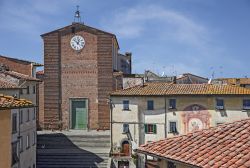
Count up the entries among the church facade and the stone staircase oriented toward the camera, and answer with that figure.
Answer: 2

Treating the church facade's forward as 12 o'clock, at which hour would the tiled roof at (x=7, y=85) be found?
The tiled roof is roughly at 1 o'clock from the church facade.

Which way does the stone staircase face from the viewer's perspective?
toward the camera

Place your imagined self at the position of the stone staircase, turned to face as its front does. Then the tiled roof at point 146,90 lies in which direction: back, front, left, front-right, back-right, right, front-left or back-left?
left

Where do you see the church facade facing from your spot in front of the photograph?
facing the viewer

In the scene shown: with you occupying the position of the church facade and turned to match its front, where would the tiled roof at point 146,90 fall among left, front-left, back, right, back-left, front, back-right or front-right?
front-left
